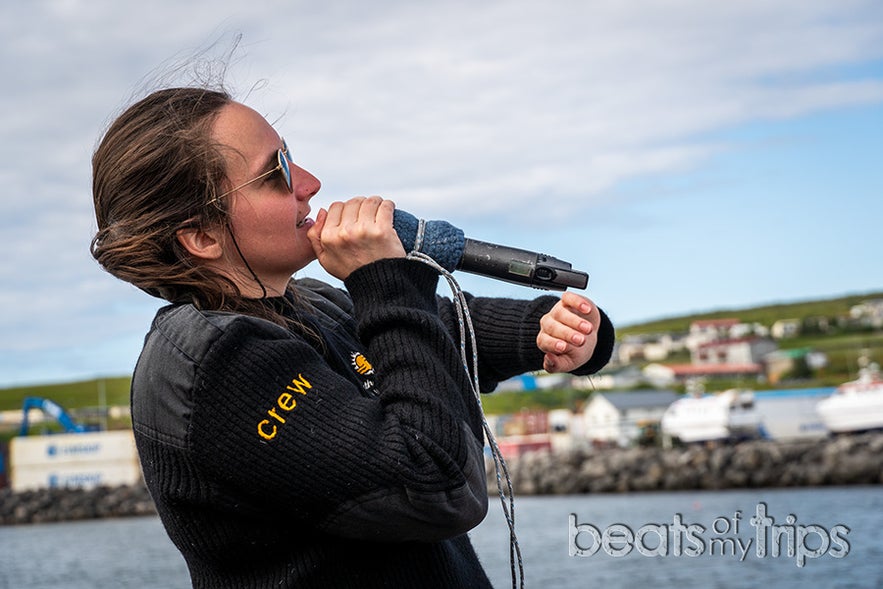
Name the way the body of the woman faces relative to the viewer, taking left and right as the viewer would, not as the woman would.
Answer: facing to the right of the viewer

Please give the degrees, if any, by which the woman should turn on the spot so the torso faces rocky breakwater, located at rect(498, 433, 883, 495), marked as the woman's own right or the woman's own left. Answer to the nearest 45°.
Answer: approximately 90° to the woman's own left

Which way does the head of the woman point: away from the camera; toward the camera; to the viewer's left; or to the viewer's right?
to the viewer's right
